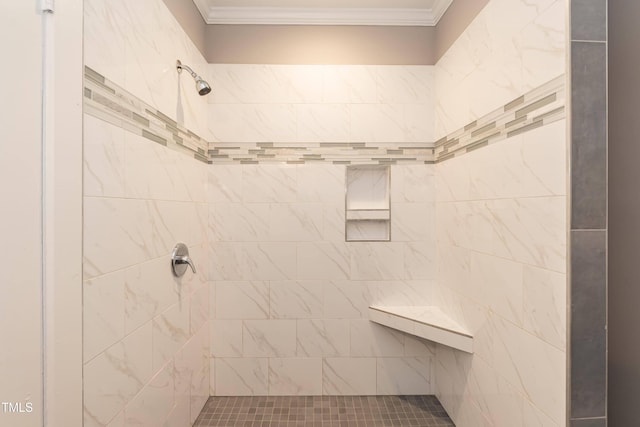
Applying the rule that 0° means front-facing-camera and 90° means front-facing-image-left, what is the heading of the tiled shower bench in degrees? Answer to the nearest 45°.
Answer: approximately 45°

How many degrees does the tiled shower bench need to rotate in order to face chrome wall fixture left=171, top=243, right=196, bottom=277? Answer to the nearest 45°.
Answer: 0° — it already faces it
